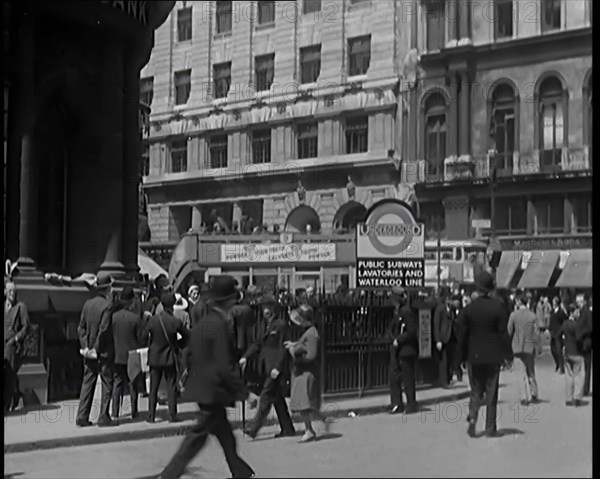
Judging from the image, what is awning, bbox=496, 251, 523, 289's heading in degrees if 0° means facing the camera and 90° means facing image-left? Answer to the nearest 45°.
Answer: approximately 45°

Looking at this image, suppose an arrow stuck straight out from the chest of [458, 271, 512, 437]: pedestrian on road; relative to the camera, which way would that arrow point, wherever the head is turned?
away from the camera

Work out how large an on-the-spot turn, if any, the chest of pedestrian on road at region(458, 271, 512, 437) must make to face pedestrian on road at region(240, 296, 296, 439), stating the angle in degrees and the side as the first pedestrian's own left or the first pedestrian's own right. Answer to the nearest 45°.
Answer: approximately 90° to the first pedestrian's own left

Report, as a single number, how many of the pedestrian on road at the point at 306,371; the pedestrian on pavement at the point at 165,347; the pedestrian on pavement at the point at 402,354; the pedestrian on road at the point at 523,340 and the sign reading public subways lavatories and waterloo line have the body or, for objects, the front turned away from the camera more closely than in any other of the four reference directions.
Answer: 2

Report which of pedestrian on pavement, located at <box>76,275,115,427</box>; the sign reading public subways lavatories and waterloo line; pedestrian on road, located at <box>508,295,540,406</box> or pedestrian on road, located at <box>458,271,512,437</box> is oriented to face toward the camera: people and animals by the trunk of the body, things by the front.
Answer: the sign reading public subways lavatories and waterloo line

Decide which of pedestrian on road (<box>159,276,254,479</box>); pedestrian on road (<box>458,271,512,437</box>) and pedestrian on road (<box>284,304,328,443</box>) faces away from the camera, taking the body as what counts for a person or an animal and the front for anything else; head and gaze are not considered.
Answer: pedestrian on road (<box>458,271,512,437</box>)

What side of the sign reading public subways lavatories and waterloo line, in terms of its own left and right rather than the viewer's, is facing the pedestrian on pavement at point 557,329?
left

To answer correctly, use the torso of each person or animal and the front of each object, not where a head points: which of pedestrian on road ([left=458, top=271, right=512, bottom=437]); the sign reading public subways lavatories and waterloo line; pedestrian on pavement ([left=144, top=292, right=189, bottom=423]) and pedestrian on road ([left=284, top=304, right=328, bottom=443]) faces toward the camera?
the sign reading public subways lavatories and waterloo line

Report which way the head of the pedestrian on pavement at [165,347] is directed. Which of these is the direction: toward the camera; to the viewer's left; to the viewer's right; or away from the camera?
away from the camera
